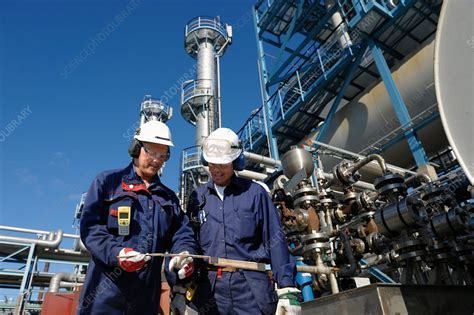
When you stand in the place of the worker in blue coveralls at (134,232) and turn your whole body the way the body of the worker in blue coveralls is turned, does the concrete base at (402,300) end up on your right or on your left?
on your left

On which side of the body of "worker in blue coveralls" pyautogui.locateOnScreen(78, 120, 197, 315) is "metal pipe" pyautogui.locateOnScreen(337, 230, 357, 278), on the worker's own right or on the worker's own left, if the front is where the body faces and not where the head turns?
on the worker's own left

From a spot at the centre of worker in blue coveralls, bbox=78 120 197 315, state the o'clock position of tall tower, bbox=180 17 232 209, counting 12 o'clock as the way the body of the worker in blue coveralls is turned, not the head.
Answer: The tall tower is roughly at 8 o'clock from the worker in blue coveralls.

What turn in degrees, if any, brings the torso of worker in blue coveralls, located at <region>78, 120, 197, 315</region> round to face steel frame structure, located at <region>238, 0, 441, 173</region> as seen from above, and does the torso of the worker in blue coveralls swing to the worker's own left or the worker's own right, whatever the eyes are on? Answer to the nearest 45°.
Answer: approximately 90° to the worker's own left

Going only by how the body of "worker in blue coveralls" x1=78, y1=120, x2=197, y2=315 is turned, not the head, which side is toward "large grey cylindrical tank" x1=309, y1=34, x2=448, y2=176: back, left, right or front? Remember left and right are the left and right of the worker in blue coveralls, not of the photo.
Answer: left

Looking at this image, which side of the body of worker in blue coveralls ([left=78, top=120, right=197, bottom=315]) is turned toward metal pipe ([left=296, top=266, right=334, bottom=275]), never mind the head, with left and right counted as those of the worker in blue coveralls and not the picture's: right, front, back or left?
left

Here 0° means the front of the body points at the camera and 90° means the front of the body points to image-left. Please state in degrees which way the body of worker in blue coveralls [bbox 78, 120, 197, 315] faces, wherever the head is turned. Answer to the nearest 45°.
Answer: approximately 315°

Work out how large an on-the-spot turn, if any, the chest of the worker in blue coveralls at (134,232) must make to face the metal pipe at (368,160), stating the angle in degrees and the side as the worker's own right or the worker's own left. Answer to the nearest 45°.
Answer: approximately 90° to the worker's own left

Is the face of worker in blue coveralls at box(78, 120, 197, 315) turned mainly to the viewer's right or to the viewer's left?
to the viewer's right

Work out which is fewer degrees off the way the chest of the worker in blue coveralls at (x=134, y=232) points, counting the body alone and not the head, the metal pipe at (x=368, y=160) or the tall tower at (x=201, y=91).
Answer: the metal pipe

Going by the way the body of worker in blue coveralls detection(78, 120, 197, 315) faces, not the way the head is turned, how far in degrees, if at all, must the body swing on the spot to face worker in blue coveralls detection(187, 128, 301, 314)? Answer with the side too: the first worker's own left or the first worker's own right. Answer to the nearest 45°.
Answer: approximately 45° to the first worker's own left
